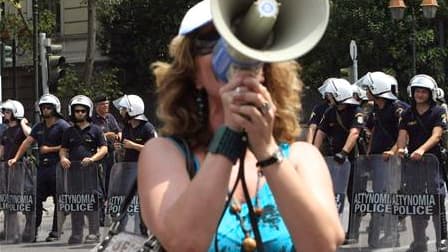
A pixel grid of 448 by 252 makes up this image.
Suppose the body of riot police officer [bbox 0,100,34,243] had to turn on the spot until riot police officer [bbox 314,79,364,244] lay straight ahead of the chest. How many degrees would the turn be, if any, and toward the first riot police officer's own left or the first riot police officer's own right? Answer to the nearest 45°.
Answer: approximately 90° to the first riot police officer's own left

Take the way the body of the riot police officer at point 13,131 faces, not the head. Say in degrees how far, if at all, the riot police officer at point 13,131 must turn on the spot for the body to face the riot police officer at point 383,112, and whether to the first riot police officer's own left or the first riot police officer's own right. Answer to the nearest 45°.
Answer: approximately 90° to the first riot police officer's own left

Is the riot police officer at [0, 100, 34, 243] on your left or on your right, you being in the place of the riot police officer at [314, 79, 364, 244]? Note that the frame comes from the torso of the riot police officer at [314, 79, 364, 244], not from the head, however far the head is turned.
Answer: on your right

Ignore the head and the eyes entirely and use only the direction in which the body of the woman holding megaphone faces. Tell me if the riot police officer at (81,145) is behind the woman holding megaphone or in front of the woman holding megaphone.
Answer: behind

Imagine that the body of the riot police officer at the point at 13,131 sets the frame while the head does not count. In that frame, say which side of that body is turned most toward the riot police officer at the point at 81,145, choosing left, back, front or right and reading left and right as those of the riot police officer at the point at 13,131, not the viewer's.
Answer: left

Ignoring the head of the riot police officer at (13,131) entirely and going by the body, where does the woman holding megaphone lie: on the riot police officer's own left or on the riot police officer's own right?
on the riot police officer's own left

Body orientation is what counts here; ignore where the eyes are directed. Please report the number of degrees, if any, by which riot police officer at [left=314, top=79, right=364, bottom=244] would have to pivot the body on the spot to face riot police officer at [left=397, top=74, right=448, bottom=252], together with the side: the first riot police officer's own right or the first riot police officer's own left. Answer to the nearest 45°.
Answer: approximately 90° to the first riot police officer's own left
